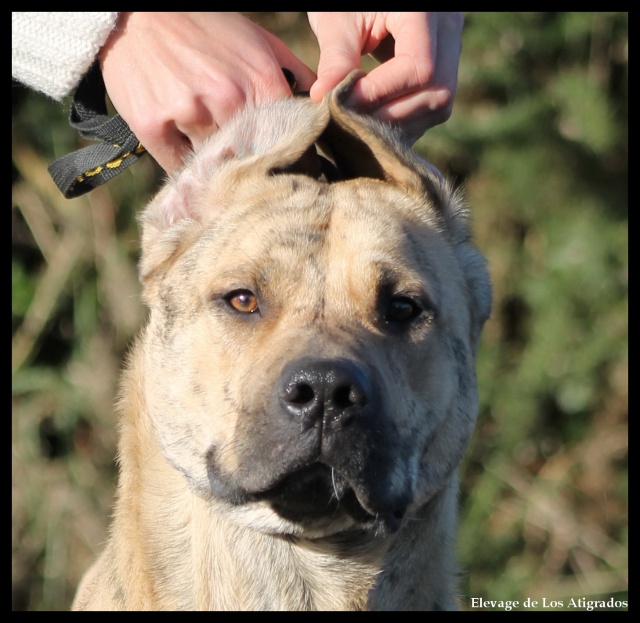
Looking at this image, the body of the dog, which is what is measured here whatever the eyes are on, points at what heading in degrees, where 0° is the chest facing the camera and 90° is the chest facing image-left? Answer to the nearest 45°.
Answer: approximately 0°
